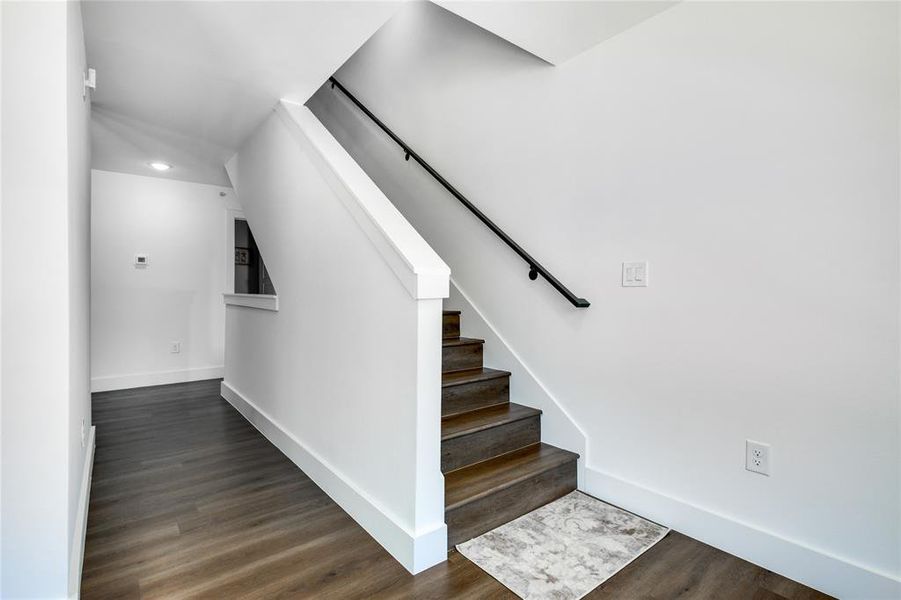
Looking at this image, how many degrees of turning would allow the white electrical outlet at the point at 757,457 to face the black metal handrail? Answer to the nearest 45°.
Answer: approximately 45° to its right

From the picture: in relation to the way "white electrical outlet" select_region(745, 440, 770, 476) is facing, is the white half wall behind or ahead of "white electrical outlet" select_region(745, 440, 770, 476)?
ahead

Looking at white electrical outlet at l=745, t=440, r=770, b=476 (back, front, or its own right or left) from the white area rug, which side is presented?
front

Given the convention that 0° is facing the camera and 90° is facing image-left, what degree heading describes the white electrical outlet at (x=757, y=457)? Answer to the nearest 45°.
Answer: approximately 45°
